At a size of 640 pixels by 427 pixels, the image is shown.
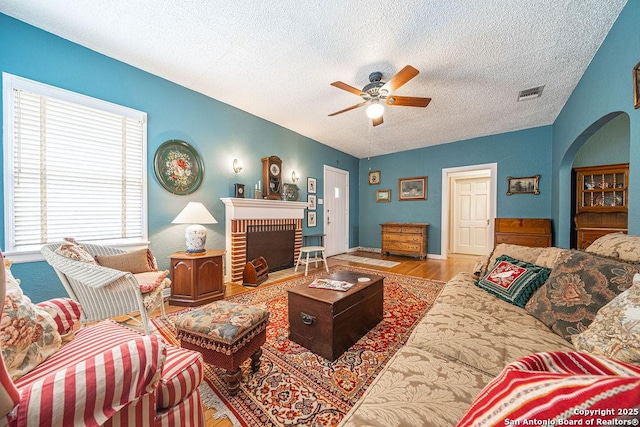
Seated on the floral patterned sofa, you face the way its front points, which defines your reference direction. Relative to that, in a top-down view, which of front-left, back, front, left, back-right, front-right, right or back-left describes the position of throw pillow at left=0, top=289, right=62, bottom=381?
front-left

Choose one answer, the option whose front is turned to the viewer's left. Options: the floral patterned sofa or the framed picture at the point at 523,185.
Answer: the floral patterned sofa

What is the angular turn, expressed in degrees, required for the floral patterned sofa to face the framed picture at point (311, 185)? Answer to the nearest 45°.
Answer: approximately 45° to its right

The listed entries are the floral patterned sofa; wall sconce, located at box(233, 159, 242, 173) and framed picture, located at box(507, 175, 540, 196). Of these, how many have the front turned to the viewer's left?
1

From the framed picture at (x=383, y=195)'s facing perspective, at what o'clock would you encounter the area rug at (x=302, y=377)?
The area rug is roughly at 12 o'clock from the framed picture.

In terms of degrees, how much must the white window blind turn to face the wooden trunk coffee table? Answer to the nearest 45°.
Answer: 0° — it already faces it

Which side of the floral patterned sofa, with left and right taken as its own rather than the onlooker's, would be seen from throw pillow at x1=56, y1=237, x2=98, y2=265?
front

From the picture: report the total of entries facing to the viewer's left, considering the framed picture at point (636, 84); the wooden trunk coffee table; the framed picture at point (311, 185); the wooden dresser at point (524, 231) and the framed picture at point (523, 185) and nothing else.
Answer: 1

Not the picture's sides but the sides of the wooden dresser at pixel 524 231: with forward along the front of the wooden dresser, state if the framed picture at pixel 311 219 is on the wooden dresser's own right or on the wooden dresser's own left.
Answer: on the wooden dresser's own right

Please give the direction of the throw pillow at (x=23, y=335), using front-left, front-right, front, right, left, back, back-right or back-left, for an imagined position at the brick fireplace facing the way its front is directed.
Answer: front-right

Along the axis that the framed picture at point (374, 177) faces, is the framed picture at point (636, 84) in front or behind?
in front

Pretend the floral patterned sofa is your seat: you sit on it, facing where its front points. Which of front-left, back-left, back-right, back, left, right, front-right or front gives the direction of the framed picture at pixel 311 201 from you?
front-right

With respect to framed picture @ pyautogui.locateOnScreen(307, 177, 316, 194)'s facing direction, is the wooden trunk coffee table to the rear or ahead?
ahead

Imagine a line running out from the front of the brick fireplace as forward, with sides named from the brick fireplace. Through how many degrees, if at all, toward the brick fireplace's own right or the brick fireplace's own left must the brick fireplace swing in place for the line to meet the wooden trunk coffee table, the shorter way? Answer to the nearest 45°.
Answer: approximately 45° to the brick fireplace's own right

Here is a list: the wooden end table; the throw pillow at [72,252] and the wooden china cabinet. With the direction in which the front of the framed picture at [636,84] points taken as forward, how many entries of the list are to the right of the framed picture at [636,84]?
1

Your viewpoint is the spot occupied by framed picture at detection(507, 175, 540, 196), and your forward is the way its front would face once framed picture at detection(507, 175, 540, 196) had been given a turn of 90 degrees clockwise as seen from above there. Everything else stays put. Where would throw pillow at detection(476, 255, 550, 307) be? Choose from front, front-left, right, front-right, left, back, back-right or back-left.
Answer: left

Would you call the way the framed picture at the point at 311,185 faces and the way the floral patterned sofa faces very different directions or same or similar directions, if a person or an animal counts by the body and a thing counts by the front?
very different directions

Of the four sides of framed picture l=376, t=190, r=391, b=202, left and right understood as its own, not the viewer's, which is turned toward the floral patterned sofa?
front
